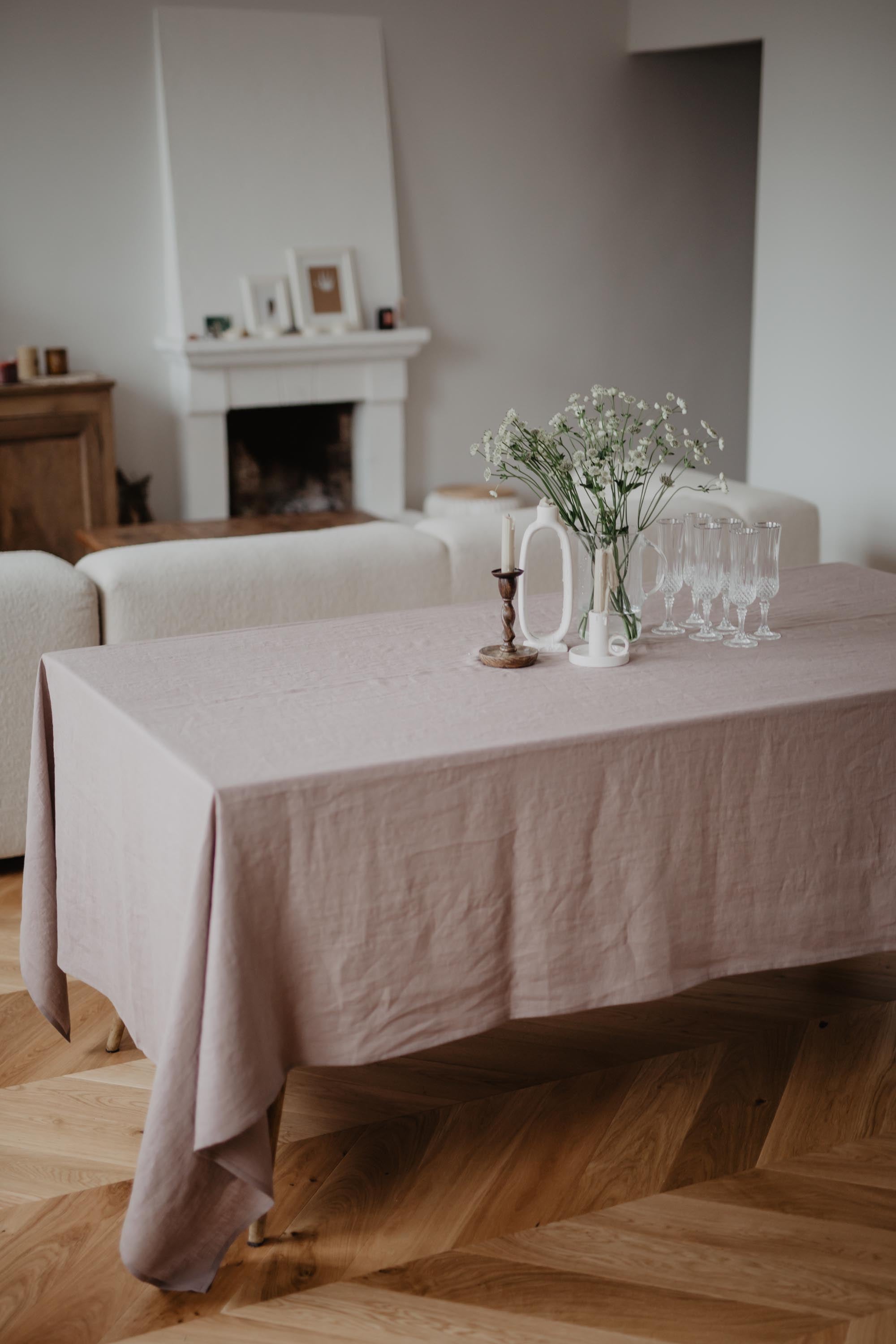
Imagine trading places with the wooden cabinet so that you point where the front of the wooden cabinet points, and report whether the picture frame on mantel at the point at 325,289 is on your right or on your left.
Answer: on your left

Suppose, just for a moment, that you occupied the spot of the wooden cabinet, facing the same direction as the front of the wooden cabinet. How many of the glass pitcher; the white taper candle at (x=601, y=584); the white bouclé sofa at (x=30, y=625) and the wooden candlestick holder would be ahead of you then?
4

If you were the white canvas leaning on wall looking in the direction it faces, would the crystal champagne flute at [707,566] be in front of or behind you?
in front

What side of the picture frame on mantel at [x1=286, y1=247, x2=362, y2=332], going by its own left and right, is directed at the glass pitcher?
front

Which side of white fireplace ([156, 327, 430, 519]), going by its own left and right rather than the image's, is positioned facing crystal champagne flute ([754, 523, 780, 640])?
front

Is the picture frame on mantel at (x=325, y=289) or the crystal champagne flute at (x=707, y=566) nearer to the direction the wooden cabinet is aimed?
the crystal champagne flute

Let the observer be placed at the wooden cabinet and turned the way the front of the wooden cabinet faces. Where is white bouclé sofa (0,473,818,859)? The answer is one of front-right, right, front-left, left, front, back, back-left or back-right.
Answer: front

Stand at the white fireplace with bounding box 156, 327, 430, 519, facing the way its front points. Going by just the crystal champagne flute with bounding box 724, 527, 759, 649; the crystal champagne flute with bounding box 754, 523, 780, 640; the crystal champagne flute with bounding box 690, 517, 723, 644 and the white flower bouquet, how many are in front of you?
4

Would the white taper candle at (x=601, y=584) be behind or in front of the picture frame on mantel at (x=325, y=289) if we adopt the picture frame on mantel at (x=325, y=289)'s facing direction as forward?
in front

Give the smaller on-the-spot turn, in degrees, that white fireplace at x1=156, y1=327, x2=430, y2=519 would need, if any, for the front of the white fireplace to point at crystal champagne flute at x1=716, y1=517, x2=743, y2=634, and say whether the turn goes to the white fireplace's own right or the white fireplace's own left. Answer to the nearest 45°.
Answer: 0° — it already faces it

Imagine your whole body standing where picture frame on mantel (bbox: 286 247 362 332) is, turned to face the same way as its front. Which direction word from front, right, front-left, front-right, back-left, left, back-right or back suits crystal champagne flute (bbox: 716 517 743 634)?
front

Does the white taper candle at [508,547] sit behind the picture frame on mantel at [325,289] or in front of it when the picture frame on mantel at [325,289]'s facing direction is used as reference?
in front
